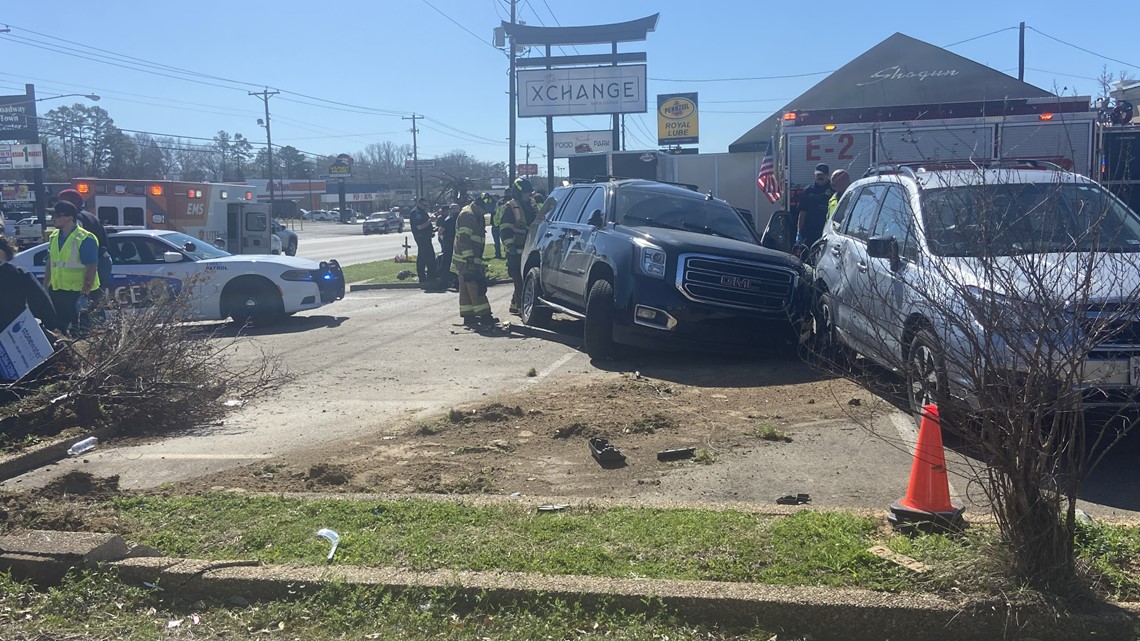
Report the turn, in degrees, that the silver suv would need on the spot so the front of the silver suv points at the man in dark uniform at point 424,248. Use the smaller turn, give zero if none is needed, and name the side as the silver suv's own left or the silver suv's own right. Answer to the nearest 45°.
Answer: approximately 180°

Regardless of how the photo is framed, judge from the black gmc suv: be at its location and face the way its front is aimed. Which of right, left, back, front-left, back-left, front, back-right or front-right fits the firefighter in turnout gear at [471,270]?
back

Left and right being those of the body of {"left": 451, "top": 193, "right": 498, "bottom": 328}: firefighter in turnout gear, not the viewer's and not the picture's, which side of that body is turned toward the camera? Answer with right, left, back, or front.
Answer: right

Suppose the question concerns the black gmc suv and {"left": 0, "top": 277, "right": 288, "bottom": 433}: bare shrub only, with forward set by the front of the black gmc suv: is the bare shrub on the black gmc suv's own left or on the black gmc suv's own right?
on the black gmc suv's own right

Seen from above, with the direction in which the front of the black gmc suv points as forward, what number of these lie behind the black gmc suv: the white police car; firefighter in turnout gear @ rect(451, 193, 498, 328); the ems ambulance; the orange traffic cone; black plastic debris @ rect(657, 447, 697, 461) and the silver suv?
3

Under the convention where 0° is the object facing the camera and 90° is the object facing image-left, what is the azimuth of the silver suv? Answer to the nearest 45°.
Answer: approximately 315°

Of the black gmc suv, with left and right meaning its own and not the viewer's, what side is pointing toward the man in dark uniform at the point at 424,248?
back

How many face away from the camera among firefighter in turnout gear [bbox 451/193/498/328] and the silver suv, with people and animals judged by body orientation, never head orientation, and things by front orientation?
0
